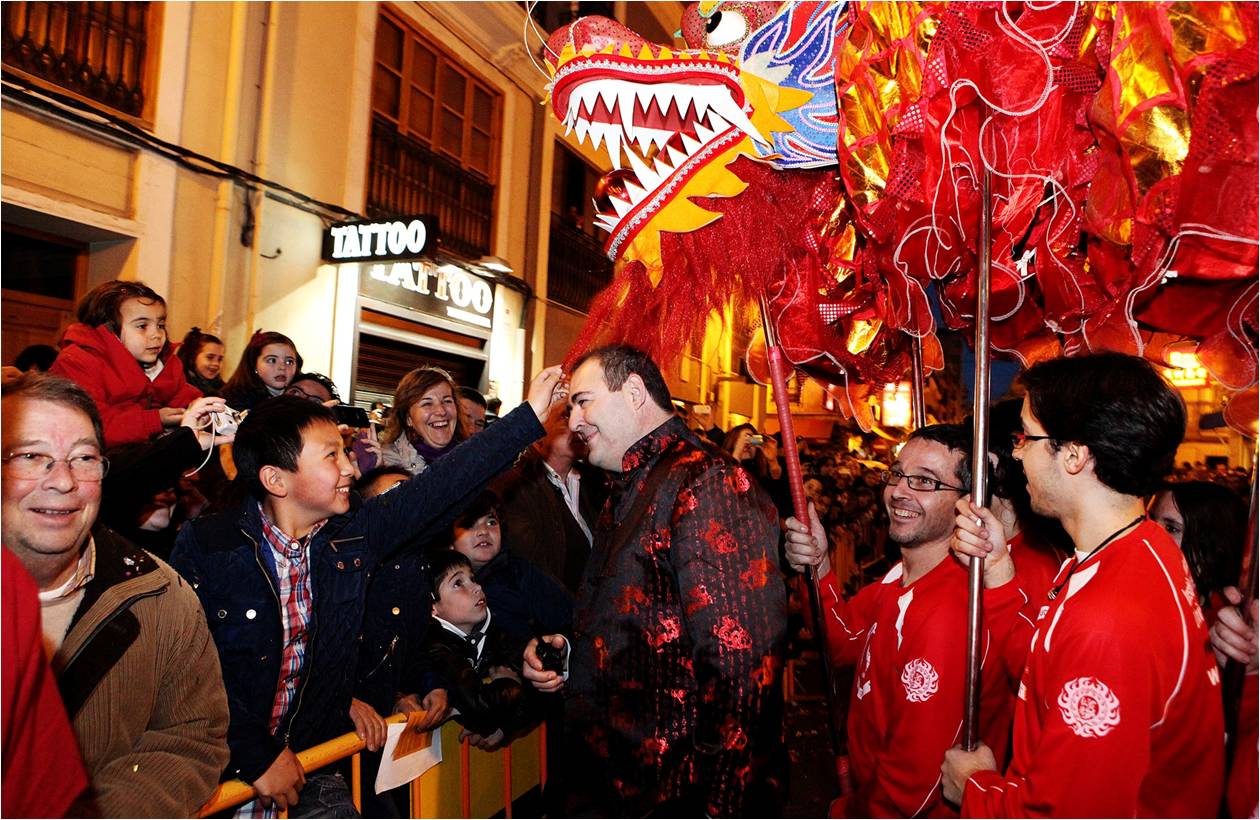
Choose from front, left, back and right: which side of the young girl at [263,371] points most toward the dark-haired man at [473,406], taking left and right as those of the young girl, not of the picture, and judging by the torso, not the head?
left

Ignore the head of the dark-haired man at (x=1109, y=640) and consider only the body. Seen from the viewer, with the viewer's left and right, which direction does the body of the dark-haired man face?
facing to the left of the viewer

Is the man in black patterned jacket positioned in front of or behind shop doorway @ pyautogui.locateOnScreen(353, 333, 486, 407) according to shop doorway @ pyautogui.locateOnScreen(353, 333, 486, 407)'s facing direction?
in front

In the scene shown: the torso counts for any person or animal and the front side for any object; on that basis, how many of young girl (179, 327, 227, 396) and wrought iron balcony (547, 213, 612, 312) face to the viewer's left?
0

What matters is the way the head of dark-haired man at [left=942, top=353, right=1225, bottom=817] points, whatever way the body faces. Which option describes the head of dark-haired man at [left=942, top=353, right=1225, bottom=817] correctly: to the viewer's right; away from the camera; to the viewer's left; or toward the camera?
to the viewer's left

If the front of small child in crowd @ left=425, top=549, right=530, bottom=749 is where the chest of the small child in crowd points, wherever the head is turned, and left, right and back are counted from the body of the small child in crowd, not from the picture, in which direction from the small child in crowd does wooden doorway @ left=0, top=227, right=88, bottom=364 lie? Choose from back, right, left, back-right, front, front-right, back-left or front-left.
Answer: back

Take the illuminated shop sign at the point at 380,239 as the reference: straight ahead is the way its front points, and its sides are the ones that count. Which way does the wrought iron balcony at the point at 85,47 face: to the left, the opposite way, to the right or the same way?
to the left

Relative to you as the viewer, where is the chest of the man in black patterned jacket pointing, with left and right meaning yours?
facing to the left of the viewer

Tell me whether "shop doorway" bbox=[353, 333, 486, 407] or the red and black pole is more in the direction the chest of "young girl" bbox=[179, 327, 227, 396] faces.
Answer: the red and black pole

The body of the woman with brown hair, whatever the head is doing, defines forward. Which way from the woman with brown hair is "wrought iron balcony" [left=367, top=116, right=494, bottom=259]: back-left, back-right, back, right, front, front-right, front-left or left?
back-left

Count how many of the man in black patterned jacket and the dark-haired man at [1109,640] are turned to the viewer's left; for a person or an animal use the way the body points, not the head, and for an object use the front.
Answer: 2
